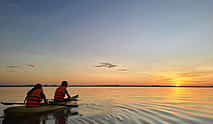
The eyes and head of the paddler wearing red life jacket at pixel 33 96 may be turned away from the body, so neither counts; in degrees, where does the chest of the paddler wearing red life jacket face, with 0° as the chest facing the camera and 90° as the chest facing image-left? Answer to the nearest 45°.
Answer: approximately 225°
